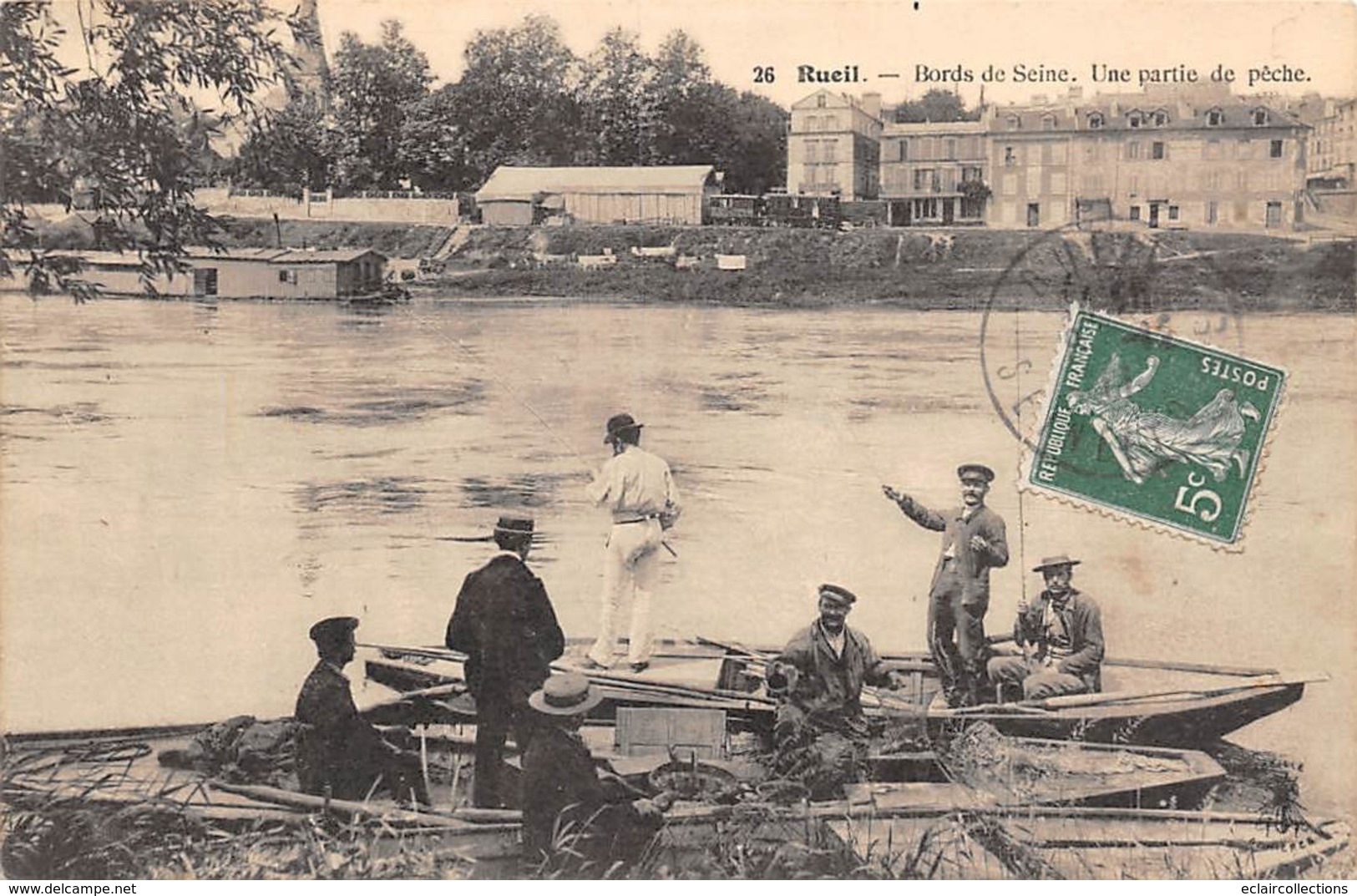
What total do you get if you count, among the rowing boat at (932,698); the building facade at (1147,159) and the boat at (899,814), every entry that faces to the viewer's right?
2

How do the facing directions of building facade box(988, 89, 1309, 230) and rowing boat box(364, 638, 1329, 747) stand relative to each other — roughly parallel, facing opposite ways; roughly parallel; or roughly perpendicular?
roughly perpendicular

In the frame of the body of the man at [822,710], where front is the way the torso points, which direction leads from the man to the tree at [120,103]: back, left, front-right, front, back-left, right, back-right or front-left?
right

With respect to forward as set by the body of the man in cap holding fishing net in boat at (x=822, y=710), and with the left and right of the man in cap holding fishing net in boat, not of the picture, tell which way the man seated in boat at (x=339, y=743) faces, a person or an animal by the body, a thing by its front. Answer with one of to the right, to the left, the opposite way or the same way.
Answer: to the left

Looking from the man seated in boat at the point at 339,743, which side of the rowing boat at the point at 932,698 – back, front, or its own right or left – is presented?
back

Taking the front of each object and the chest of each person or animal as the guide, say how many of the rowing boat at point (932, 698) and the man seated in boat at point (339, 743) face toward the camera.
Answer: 0

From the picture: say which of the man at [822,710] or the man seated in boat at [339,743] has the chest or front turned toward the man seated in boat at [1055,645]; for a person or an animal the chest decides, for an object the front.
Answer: the man seated in boat at [339,743]

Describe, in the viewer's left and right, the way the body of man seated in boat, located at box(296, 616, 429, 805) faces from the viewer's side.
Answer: facing to the right of the viewer

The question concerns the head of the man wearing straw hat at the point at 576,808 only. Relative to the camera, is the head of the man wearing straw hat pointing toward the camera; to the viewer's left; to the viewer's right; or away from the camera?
away from the camera

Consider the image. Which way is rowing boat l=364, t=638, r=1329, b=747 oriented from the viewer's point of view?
to the viewer's right

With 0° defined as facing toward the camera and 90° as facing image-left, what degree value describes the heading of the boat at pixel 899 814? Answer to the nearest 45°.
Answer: approximately 270°
